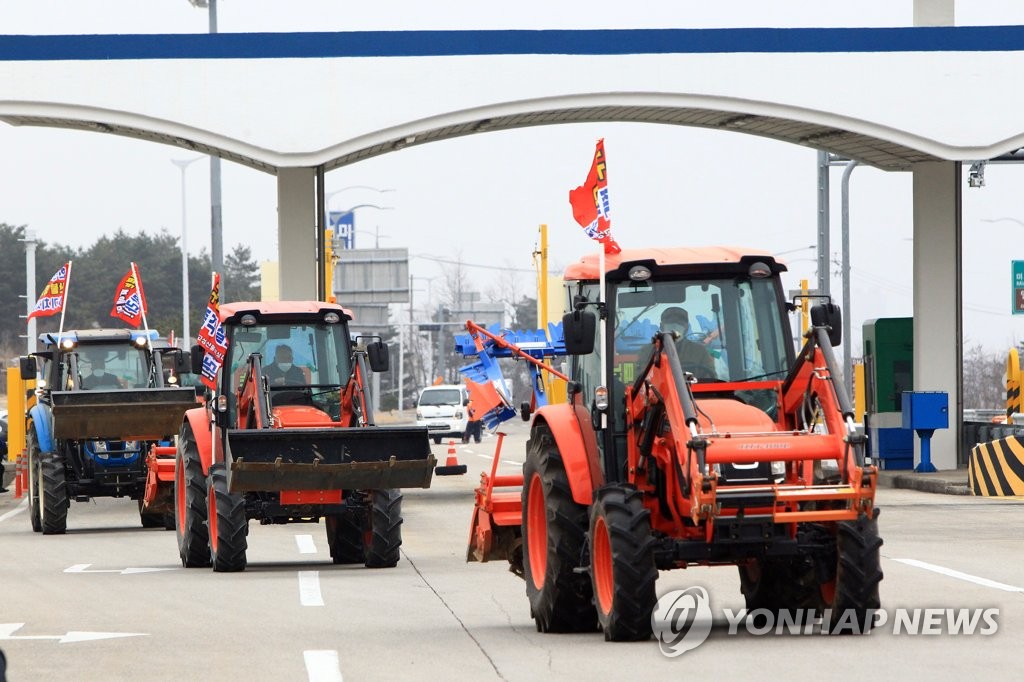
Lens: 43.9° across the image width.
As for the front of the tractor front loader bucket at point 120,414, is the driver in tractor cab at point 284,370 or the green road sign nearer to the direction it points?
the driver in tractor cab

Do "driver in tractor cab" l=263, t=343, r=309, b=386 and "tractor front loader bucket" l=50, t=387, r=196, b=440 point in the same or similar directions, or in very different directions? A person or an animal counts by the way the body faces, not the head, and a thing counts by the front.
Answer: same or similar directions

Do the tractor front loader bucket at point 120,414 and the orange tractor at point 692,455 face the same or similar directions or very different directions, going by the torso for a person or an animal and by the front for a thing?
same or similar directions

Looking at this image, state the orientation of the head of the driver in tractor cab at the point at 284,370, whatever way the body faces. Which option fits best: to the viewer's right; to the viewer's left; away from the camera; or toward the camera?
toward the camera

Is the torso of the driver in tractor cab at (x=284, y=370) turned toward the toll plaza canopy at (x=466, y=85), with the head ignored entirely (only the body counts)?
no

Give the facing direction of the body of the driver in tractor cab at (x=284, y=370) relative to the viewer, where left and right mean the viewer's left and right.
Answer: facing the viewer

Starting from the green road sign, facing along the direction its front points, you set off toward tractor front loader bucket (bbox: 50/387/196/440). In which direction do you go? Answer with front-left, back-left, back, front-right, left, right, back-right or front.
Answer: front-right

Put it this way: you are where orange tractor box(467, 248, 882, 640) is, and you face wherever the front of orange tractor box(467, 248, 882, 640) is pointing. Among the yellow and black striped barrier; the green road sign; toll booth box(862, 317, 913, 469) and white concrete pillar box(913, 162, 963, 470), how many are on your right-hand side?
0

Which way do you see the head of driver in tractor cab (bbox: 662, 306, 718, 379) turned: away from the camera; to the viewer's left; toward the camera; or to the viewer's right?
toward the camera

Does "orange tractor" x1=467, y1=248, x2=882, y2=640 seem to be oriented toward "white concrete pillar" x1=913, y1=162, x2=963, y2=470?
no

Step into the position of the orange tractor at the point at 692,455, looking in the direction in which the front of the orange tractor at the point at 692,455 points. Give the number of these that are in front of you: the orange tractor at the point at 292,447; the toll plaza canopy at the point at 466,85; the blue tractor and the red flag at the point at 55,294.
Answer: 0

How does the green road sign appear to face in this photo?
toward the camera

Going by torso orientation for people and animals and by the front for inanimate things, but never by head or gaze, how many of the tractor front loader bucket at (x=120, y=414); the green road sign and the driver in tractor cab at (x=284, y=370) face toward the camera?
3
